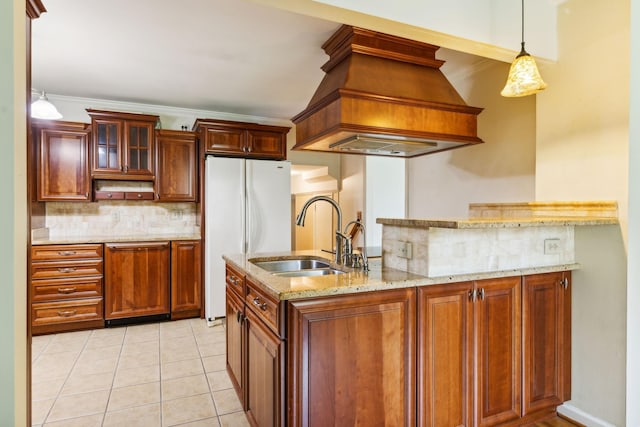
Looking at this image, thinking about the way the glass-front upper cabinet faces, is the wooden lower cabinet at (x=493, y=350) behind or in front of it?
in front

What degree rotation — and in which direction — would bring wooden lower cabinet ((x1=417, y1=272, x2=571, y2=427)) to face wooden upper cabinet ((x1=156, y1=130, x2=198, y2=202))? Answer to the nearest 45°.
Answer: approximately 135° to its right

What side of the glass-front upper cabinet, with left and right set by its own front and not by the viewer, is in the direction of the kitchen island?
front

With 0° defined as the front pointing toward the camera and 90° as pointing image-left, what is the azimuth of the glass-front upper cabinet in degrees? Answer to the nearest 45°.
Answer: approximately 0°

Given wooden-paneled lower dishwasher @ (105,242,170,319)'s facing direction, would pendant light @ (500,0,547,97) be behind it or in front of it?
in front

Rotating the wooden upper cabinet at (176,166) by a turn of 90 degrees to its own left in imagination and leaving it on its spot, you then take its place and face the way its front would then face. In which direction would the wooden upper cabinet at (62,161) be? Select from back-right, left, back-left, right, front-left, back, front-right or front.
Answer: back

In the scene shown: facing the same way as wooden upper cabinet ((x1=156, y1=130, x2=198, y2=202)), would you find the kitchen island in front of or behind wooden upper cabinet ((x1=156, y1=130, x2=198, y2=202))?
in front

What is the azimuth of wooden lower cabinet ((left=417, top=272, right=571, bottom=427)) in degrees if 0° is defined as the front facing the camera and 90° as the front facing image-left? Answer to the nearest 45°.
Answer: approximately 315°

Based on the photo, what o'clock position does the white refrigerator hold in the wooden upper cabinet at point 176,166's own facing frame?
The white refrigerator is roughly at 10 o'clock from the wooden upper cabinet.

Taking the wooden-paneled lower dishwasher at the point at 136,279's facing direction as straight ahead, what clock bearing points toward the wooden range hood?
The wooden range hood is roughly at 11 o'clock from the wooden-paneled lower dishwasher.

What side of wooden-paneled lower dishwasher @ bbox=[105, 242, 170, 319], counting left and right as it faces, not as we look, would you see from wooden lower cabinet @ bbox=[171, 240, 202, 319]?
left
